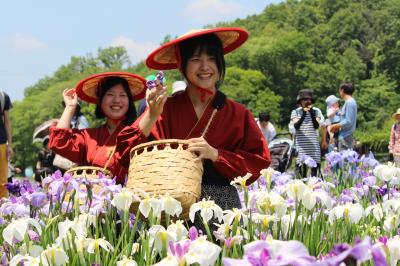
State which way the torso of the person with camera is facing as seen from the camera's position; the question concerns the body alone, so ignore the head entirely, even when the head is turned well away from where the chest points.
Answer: toward the camera

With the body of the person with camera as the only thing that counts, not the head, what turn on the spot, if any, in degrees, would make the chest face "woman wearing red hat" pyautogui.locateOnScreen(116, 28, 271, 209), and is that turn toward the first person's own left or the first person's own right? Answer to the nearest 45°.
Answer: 0° — they already face them

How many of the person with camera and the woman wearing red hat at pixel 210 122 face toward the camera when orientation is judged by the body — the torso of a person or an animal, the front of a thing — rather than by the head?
2

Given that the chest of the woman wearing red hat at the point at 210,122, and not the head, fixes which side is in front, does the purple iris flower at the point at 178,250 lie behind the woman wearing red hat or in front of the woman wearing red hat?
in front

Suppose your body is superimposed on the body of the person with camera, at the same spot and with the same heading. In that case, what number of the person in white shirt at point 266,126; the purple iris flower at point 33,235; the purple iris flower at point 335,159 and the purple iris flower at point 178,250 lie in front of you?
3

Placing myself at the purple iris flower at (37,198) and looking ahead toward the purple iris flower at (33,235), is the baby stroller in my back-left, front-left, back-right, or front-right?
back-left

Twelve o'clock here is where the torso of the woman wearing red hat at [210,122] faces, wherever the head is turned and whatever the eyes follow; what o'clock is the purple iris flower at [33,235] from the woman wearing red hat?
The purple iris flower is roughly at 2 o'clock from the woman wearing red hat.

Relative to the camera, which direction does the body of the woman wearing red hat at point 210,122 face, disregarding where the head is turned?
toward the camera

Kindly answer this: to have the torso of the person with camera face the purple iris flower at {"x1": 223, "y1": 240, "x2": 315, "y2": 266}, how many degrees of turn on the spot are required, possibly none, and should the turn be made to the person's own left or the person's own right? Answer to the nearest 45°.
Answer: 0° — they already face it

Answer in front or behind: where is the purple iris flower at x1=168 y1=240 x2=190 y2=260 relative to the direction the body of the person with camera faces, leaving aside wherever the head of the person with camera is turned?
in front
